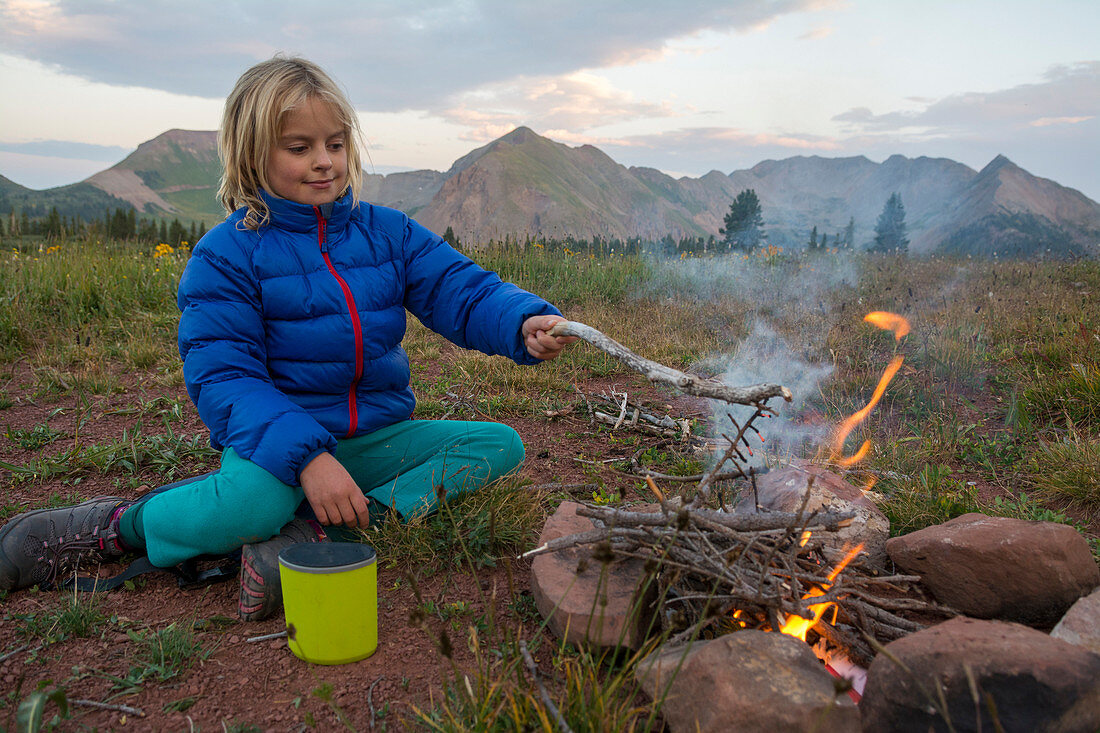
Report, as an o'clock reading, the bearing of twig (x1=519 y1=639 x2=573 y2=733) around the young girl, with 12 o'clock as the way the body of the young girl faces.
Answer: The twig is roughly at 1 o'clock from the young girl.

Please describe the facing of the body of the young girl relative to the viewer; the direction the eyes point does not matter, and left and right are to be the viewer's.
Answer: facing the viewer and to the right of the viewer

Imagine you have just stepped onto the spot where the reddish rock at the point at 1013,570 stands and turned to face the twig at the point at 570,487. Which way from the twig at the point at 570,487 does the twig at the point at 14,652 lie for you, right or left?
left

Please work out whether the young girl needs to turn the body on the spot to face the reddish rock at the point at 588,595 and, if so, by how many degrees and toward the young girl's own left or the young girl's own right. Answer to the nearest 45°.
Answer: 0° — they already face it

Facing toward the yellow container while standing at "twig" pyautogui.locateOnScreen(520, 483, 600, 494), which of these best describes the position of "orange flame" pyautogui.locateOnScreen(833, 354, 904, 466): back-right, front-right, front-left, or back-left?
back-left

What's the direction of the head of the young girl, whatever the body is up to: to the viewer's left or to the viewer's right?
to the viewer's right

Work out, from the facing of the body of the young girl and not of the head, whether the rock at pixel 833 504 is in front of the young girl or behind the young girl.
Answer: in front

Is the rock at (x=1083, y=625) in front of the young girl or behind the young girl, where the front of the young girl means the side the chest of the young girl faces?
in front

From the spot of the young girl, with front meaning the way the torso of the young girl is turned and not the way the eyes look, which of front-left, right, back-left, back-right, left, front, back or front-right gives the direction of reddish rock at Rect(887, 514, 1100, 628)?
front

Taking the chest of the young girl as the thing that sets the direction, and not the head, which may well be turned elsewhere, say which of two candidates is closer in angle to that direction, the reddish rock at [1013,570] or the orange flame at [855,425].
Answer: the reddish rock

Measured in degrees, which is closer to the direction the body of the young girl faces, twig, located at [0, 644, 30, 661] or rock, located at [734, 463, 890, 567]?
the rock
